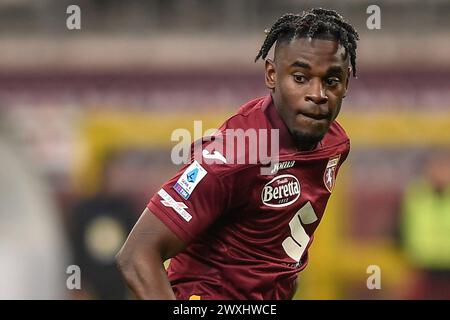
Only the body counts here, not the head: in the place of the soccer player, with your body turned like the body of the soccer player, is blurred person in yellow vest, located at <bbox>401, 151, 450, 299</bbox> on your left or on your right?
on your left

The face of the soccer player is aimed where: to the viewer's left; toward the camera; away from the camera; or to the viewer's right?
toward the camera

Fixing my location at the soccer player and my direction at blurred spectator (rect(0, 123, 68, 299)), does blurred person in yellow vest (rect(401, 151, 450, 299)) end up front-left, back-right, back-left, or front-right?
front-right

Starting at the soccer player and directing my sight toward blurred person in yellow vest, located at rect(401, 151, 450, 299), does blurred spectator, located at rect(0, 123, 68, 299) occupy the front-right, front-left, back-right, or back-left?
front-left
